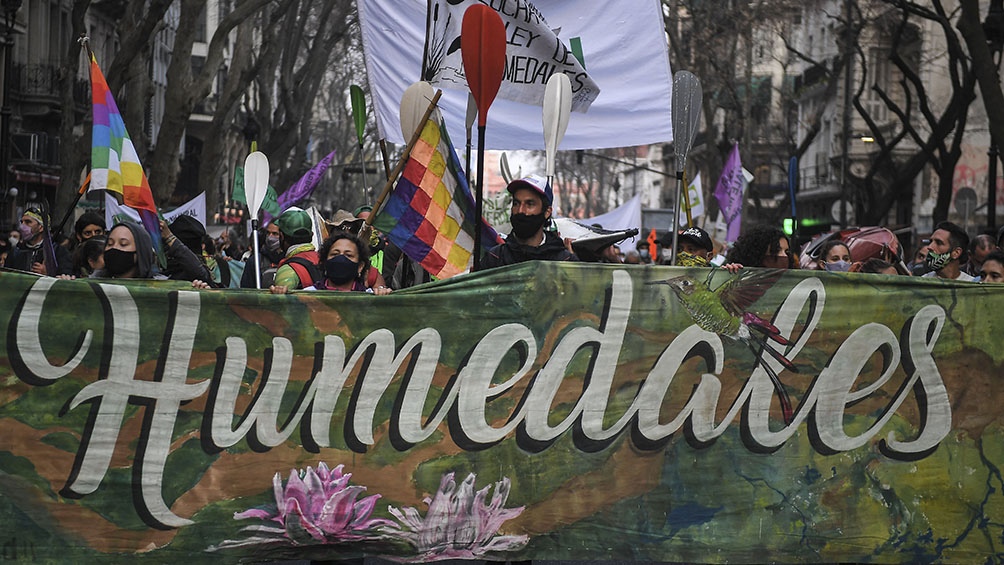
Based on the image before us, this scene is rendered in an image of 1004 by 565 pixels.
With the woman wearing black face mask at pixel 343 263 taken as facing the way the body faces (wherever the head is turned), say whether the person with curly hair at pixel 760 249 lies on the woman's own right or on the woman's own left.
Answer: on the woman's own left

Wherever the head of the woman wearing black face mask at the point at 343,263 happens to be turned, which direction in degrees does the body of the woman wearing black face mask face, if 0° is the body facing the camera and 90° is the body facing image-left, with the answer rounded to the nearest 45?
approximately 0°

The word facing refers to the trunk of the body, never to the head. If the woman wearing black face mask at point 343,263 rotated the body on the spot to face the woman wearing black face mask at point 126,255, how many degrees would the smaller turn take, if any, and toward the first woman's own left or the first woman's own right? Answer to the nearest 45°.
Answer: approximately 90° to the first woman's own right

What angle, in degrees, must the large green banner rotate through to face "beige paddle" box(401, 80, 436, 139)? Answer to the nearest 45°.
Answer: approximately 180°

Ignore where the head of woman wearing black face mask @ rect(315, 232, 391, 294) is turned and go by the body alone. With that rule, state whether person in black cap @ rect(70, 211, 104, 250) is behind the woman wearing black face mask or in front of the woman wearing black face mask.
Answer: behind

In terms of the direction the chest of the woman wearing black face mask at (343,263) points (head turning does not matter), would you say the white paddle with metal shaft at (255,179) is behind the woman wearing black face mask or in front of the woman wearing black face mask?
behind

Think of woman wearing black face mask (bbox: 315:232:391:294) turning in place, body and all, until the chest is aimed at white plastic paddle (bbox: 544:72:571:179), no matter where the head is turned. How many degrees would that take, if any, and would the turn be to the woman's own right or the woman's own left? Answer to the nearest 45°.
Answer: approximately 90° to the woman's own left
